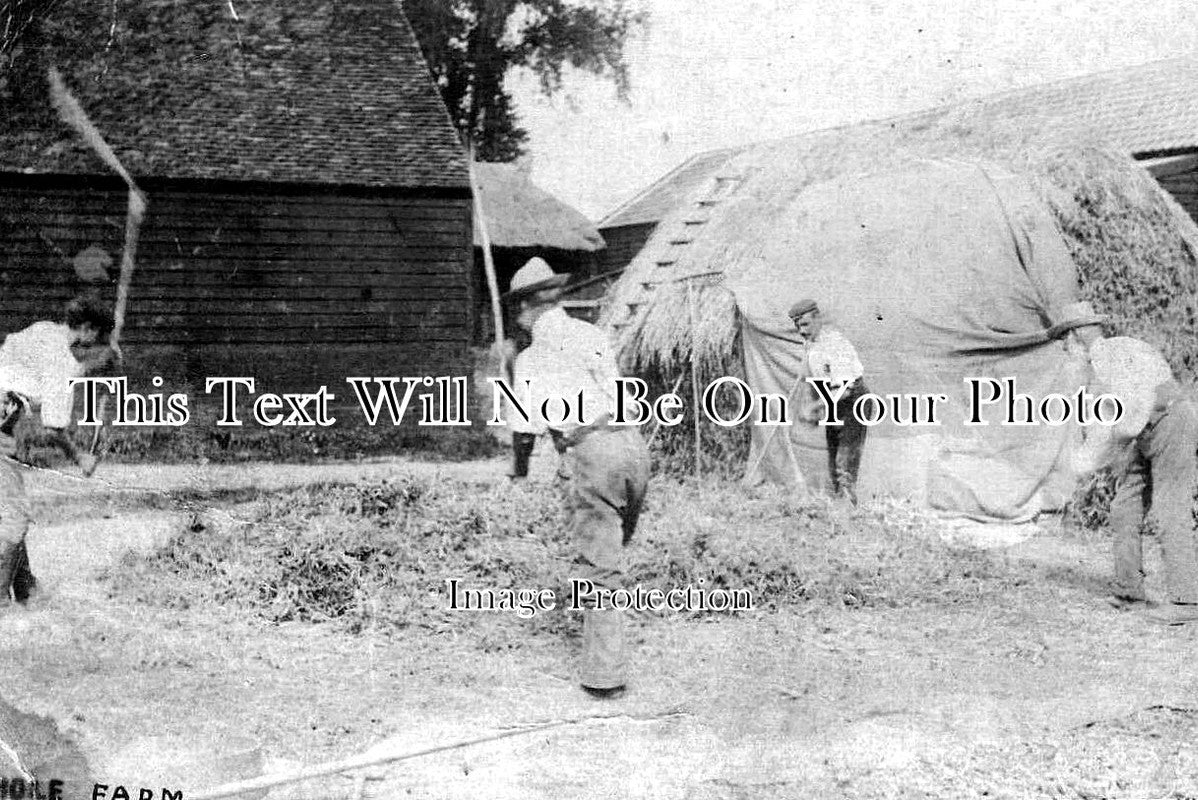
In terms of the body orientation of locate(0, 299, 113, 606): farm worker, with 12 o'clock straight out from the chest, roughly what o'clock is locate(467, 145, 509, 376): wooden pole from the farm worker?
The wooden pole is roughly at 11 o'clock from the farm worker.

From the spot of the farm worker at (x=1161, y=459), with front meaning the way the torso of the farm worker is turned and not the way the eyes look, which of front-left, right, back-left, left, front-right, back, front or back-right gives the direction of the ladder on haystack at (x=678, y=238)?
front-right

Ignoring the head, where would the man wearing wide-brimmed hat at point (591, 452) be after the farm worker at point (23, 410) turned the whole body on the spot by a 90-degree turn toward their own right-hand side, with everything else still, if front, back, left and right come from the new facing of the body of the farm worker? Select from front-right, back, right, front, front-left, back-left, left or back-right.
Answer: front-left

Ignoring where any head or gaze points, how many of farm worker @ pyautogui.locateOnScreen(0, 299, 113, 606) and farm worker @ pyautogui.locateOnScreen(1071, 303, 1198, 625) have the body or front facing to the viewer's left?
1

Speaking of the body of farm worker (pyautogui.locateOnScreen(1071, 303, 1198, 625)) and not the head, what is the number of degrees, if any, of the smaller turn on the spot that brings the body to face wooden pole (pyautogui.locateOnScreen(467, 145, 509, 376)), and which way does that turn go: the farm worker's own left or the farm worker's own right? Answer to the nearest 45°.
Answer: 0° — they already face it

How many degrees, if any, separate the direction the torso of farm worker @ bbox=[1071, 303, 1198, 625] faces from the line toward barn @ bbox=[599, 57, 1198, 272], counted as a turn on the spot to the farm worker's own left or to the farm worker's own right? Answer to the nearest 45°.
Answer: approximately 90° to the farm worker's own right

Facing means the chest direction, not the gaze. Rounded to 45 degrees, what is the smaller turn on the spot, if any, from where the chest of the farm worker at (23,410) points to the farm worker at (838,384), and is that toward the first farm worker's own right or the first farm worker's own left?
0° — they already face them

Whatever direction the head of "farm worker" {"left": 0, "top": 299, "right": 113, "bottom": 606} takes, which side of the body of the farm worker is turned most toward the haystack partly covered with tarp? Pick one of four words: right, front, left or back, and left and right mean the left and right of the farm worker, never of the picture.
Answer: front

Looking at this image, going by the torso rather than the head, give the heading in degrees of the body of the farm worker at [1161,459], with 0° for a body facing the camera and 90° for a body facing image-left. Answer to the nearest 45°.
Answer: approximately 90°

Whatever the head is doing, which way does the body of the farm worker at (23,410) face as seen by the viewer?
to the viewer's right
